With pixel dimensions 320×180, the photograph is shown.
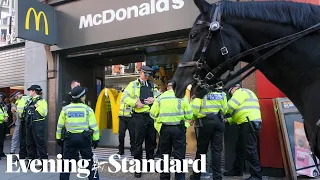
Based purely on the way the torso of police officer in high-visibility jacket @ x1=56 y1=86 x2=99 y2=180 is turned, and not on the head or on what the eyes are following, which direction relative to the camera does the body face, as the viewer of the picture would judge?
away from the camera

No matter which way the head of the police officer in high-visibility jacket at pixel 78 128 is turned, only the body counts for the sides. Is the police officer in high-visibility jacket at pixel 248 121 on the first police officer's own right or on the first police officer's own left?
on the first police officer's own right

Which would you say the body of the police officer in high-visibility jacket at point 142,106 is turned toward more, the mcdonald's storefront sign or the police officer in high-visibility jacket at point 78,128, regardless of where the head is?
the police officer in high-visibility jacket

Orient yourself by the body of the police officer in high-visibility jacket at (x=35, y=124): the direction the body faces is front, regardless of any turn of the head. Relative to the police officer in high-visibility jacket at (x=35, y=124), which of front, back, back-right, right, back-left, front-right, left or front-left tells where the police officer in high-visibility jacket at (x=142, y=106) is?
left

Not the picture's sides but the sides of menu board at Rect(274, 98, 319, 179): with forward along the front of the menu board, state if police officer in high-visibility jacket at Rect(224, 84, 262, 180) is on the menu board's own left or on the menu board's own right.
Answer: on the menu board's own right

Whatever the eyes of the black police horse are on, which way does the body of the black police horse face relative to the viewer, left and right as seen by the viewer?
facing to the left of the viewer

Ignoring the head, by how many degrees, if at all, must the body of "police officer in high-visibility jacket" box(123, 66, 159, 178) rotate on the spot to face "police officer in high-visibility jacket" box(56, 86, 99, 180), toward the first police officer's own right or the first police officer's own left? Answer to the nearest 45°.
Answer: approximately 90° to the first police officer's own right

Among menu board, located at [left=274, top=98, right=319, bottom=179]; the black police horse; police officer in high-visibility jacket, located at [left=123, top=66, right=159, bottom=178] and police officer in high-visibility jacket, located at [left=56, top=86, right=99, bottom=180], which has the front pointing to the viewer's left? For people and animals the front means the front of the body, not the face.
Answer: the black police horse

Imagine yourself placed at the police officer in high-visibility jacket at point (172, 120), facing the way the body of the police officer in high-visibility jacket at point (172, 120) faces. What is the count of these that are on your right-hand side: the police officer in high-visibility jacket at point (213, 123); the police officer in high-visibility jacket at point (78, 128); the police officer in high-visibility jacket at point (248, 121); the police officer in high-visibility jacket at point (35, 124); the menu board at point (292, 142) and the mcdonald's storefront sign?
3

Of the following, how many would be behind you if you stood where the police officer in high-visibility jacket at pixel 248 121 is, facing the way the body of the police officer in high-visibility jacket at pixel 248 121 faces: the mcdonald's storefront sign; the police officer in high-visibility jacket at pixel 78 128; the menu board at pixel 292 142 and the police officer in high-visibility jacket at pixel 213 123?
1

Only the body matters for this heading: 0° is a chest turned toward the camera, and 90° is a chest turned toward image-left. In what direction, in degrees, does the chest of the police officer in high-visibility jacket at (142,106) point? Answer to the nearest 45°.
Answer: approximately 315°

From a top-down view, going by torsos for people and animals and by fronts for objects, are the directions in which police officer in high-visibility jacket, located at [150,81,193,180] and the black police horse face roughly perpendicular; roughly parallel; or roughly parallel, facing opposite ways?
roughly perpendicular

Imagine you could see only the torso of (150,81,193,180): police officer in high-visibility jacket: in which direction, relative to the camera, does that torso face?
away from the camera

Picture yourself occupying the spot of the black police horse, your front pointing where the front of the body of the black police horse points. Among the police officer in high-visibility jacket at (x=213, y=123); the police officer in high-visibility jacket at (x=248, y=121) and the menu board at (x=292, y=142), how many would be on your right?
3

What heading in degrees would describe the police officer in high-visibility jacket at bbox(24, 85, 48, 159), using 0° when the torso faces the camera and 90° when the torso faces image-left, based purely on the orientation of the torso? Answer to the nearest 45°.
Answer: approximately 45°
